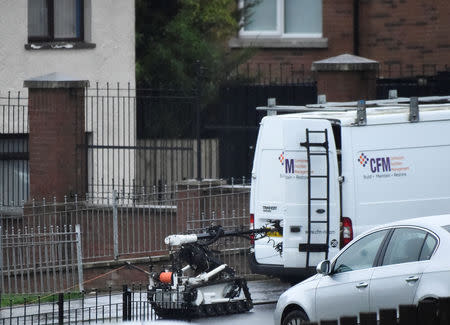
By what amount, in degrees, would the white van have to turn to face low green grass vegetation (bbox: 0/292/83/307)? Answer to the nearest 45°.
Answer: approximately 135° to its left

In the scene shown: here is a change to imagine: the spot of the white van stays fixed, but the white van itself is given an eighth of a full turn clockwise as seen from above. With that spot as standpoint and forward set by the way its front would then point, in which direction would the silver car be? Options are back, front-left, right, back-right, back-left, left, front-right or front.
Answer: right

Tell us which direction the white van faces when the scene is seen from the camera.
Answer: facing away from the viewer and to the right of the viewer

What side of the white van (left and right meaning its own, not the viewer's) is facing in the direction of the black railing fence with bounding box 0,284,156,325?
back

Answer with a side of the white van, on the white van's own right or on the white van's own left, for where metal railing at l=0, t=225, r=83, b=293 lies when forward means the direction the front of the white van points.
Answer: on the white van's own left

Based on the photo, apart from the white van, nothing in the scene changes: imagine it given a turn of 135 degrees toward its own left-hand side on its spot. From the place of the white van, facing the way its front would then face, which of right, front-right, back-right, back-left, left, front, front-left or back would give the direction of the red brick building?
right

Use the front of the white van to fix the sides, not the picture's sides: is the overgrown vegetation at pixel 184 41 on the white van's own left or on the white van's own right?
on the white van's own left

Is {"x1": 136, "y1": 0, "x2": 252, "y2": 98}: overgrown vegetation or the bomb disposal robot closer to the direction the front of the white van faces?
the overgrown vegetation

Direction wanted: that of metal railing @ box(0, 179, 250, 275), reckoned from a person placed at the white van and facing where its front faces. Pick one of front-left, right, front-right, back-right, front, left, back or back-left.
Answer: left

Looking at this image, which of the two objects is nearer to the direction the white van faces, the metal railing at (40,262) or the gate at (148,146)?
the gate

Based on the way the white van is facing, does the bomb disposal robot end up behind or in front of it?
behind

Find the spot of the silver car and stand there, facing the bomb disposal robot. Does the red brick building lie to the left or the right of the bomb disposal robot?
right
